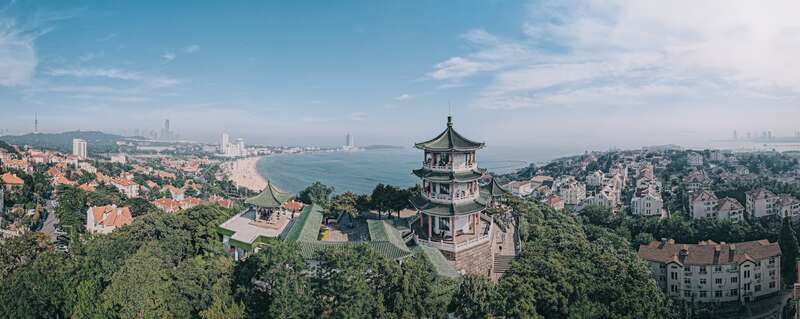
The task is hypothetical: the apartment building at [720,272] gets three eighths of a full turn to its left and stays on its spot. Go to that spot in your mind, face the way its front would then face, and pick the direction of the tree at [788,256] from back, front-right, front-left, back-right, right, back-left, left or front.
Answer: front

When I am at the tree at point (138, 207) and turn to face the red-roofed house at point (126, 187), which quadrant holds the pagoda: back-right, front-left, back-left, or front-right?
back-right

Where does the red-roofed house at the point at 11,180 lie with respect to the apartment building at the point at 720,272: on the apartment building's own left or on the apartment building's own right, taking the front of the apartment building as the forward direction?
on the apartment building's own right

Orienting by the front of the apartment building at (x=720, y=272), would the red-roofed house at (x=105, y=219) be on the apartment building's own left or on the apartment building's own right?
on the apartment building's own right

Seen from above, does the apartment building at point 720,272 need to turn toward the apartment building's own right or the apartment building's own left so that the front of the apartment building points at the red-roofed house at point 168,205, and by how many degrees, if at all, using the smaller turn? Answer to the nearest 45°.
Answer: approximately 90° to the apartment building's own right

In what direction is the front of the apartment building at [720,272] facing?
toward the camera

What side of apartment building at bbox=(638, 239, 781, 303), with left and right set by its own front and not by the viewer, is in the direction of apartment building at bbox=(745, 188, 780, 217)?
back

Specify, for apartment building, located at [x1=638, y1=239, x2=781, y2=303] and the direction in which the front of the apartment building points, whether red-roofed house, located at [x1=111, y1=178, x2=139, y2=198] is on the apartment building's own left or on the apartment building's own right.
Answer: on the apartment building's own right

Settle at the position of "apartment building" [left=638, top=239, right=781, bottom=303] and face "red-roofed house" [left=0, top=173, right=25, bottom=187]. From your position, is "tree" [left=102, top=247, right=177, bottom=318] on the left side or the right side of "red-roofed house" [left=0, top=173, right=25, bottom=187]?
left

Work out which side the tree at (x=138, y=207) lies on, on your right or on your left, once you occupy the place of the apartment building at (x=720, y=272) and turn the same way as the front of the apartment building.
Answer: on your right
